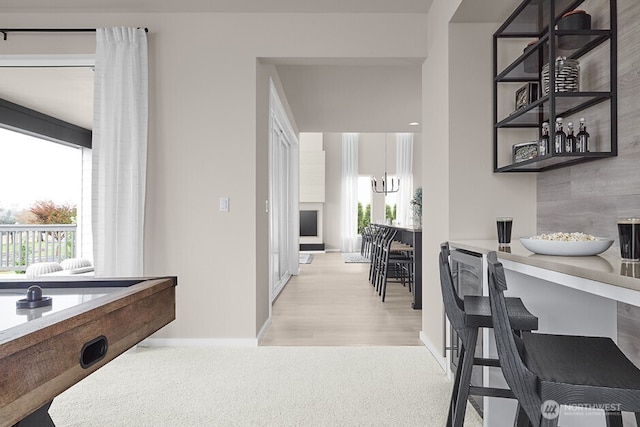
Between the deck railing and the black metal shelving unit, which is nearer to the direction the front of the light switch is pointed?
the black metal shelving unit

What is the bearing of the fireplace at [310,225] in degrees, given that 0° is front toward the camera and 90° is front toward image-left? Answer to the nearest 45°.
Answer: approximately 0°

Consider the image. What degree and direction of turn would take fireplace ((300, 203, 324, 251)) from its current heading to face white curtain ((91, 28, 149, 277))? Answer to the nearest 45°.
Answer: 0° — it already faces it

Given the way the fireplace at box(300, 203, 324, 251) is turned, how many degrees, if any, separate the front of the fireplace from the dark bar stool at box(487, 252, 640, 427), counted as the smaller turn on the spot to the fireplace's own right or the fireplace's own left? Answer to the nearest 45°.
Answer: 0° — it already faces it

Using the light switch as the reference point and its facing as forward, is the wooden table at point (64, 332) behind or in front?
in front

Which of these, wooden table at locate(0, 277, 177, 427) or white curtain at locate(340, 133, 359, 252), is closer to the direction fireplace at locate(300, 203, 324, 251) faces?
the wooden table

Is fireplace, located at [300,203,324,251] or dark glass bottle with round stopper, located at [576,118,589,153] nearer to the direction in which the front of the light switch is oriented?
the dark glass bottle with round stopper

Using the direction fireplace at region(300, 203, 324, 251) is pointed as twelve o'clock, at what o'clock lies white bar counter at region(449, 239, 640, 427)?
The white bar counter is roughly at 12 o'clock from the fireplace.

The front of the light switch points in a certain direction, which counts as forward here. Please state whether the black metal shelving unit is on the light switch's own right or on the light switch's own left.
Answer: on the light switch's own left

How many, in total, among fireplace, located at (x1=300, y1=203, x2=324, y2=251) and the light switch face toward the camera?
2

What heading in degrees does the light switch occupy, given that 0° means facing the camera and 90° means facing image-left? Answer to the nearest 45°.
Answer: approximately 0°
